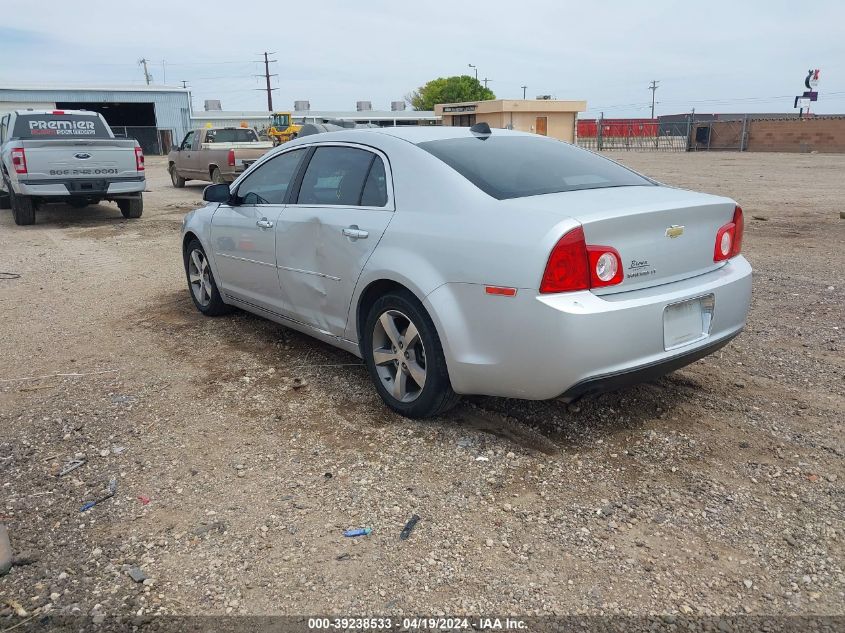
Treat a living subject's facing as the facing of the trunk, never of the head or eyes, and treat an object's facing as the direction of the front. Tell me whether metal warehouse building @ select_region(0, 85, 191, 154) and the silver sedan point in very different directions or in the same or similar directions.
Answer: very different directions

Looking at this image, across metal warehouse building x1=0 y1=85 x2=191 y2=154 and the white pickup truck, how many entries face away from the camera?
1

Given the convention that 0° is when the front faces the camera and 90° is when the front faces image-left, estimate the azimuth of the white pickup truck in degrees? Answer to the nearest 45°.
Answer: approximately 180°

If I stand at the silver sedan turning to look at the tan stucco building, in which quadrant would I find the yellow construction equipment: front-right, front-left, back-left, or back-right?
front-left

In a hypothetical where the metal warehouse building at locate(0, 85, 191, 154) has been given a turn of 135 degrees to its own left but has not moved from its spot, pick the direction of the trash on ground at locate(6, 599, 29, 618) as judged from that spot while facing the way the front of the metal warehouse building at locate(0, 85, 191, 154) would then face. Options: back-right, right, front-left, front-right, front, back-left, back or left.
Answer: back-right

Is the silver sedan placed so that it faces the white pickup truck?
yes

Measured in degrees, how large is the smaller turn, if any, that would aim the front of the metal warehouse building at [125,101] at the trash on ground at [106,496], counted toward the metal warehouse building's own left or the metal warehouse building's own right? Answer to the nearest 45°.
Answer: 0° — it already faces it

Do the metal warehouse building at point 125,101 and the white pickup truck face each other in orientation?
yes

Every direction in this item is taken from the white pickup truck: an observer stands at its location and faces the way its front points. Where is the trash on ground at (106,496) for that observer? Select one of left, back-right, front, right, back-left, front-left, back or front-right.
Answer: back

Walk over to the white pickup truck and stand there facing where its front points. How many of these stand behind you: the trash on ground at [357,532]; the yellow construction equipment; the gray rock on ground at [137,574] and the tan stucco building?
2

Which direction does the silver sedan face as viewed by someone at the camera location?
facing away from the viewer and to the left of the viewer

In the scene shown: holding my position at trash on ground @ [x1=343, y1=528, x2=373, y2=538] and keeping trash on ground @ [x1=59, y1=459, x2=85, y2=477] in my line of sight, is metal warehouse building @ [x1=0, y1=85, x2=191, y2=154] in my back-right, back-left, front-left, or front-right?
front-right

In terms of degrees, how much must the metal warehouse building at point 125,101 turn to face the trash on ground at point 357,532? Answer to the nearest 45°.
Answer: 0° — it already faces it

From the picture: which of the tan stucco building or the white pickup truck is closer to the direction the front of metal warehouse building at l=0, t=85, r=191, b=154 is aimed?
the white pickup truck

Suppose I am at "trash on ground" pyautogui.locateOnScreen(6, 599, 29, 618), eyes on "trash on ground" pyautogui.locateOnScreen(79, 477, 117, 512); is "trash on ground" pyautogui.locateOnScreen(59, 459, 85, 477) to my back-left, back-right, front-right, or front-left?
front-left

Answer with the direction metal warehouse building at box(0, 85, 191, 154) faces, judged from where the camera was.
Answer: facing the viewer

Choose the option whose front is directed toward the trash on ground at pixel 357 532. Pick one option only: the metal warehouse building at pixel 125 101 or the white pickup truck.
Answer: the metal warehouse building

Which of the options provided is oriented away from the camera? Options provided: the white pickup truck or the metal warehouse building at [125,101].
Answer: the white pickup truck
